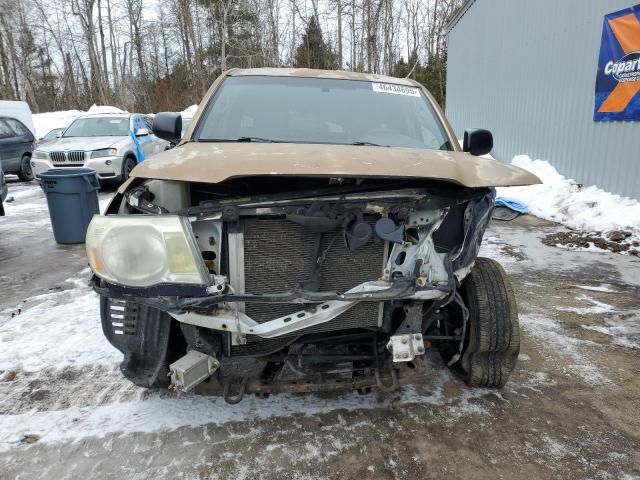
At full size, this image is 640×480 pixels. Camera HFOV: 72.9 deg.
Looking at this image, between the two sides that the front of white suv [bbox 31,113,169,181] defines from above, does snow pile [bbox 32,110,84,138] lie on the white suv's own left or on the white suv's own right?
on the white suv's own right

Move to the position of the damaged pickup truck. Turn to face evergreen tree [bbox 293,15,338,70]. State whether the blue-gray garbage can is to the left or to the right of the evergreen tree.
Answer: left

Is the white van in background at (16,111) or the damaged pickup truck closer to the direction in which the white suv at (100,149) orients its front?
the damaged pickup truck

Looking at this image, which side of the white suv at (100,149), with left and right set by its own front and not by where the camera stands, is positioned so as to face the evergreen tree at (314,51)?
back

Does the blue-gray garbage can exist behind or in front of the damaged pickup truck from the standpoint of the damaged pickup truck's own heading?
behind

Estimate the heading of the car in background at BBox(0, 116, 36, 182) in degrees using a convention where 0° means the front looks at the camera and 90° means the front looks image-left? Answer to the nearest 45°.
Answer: approximately 45°

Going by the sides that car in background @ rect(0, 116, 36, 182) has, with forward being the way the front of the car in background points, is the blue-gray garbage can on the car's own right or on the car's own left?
on the car's own left

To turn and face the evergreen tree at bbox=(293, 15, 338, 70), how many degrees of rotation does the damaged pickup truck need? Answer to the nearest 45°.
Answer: approximately 180°
